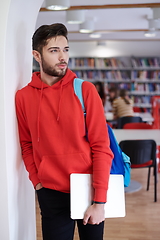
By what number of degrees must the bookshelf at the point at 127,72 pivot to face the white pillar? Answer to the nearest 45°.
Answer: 0° — it already faces it

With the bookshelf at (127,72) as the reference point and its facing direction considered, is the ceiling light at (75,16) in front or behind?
in front

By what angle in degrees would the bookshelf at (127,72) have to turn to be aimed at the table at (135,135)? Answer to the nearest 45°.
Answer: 0° — it already faces it

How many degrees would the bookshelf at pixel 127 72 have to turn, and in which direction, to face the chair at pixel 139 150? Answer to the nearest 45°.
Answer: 0° — it already faces it

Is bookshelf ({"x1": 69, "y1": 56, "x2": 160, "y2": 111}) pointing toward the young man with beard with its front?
yes

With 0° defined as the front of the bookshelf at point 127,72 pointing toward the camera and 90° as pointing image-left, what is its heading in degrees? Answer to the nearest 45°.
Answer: approximately 0°

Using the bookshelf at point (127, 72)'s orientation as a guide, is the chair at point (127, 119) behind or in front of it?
in front

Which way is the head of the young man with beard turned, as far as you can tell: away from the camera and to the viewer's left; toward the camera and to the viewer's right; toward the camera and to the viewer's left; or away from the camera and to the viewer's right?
toward the camera and to the viewer's right
